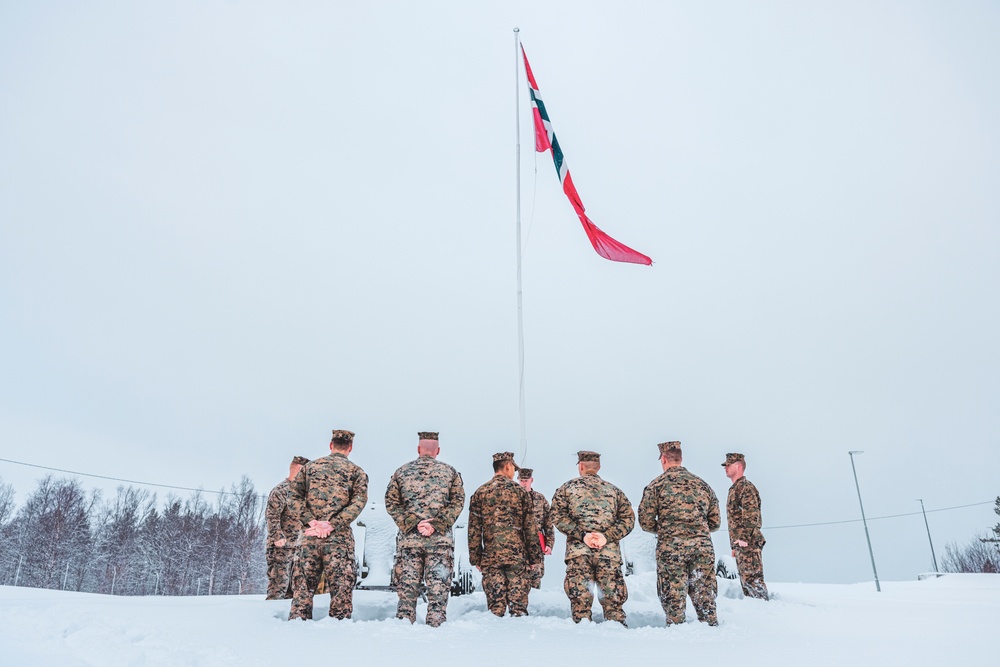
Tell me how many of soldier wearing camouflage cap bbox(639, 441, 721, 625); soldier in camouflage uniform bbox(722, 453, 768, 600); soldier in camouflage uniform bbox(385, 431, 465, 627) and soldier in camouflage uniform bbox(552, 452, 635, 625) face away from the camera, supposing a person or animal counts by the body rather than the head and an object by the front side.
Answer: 3

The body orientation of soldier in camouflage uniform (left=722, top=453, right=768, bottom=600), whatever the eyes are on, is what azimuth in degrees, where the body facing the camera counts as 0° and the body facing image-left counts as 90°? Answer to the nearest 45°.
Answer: approximately 90°

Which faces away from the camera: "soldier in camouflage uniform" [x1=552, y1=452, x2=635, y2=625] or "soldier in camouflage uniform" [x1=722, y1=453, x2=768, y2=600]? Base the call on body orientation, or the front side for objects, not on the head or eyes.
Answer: "soldier in camouflage uniform" [x1=552, y1=452, x2=635, y2=625]

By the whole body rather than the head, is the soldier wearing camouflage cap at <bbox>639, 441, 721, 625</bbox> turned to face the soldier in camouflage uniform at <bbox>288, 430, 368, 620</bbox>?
no

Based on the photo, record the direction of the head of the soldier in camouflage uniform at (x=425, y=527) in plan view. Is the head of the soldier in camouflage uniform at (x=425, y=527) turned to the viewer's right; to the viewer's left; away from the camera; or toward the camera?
away from the camera

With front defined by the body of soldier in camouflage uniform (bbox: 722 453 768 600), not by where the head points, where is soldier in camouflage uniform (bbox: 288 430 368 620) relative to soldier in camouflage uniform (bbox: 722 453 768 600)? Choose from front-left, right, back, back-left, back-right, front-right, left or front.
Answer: front-left

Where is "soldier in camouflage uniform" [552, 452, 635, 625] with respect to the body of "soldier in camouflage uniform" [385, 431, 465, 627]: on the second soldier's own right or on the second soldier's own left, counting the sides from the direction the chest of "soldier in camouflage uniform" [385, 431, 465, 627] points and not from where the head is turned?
on the second soldier's own right

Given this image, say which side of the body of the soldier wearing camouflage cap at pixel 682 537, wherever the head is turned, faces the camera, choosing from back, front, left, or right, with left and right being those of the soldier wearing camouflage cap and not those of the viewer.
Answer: back

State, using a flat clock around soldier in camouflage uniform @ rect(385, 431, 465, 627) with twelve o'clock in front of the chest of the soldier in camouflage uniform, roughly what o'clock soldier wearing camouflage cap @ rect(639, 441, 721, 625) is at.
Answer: The soldier wearing camouflage cap is roughly at 3 o'clock from the soldier in camouflage uniform.

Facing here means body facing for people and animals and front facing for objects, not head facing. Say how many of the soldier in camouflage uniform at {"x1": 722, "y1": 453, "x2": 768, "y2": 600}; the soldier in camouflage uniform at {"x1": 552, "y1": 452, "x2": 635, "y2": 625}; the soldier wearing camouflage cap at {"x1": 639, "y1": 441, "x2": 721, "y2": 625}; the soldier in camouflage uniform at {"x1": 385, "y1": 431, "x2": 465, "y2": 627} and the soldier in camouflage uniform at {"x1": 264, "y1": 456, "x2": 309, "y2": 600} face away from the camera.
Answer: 3

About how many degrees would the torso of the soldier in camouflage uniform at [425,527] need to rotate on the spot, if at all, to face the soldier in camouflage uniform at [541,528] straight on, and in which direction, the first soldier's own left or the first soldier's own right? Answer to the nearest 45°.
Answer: approximately 45° to the first soldier's own right

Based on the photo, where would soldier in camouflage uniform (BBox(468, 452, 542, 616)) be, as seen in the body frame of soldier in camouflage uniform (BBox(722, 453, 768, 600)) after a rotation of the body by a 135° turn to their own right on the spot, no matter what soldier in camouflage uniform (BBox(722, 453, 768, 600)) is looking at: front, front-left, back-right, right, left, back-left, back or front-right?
back

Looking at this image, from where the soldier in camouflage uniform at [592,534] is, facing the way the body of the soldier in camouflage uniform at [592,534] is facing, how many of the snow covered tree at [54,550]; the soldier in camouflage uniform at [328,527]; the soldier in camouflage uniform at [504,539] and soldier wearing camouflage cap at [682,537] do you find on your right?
1

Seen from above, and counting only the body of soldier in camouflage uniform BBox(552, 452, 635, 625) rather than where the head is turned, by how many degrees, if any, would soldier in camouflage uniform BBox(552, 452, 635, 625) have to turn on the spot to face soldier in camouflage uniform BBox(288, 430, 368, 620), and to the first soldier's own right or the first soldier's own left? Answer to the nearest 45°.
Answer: approximately 90° to the first soldier's own left

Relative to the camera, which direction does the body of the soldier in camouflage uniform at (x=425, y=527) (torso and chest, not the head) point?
away from the camera
